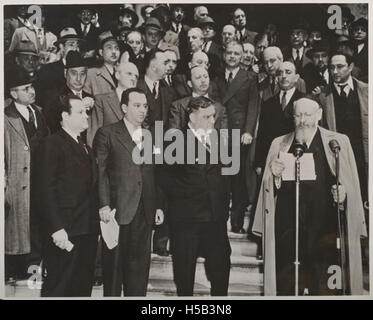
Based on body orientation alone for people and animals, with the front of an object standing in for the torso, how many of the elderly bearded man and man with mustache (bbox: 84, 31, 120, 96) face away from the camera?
0

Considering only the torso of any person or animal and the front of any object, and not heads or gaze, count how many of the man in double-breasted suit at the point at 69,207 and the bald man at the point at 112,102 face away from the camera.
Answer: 0

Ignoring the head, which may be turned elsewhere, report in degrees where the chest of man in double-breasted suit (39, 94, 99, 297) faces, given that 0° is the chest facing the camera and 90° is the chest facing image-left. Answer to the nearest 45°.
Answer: approximately 315°

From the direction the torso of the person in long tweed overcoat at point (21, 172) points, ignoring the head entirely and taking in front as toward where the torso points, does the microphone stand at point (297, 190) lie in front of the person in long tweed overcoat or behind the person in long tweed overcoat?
in front

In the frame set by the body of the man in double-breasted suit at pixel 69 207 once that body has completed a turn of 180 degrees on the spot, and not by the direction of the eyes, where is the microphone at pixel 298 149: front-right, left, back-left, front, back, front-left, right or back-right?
back-right

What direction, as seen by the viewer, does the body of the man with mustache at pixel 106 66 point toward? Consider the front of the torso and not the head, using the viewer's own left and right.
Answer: facing the viewer and to the right of the viewer

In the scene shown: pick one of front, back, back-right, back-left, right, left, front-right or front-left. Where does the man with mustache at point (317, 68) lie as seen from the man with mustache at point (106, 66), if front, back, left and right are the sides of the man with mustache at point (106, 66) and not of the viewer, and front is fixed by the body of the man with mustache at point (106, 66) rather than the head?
front-left

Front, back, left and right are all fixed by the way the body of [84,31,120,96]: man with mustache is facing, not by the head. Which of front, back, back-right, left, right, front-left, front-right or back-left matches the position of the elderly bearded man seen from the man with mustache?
front-left

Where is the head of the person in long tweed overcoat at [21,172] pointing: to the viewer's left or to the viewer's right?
to the viewer's right

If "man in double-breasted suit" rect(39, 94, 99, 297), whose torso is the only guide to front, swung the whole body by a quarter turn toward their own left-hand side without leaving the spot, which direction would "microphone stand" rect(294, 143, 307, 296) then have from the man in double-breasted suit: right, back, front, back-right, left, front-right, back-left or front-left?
front-right

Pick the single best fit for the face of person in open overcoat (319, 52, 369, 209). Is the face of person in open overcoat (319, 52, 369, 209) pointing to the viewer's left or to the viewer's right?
to the viewer's left

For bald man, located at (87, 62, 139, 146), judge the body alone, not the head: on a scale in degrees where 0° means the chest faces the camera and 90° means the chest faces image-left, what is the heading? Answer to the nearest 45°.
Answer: approximately 315°
